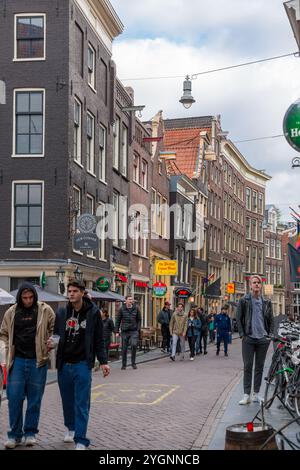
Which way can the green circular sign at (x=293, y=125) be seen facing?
toward the camera

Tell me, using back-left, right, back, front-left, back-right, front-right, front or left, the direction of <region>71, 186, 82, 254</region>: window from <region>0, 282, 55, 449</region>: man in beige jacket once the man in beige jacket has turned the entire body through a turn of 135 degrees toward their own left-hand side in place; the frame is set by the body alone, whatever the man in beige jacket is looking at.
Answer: front-left

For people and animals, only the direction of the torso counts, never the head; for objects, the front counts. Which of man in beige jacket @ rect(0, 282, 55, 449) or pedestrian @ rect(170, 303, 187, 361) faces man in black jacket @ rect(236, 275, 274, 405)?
the pedestrian

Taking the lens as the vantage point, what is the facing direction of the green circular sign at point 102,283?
facing the viewer

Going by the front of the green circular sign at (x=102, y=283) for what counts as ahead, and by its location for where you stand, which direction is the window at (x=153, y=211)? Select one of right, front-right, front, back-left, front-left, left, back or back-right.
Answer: back

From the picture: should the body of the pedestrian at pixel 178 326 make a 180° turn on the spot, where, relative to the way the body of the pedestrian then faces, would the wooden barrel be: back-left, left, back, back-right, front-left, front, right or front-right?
back

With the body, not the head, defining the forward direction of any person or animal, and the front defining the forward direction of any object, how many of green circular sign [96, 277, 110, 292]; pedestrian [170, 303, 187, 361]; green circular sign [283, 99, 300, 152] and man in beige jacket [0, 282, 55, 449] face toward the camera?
4

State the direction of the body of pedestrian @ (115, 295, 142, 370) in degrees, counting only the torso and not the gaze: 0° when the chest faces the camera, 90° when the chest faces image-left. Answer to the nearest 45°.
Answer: approximately 0°

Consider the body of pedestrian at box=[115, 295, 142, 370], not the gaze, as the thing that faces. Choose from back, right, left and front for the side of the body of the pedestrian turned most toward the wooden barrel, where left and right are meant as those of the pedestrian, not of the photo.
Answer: front

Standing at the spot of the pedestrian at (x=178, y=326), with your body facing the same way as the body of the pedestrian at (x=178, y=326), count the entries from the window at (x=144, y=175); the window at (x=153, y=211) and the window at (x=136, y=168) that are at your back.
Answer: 3
